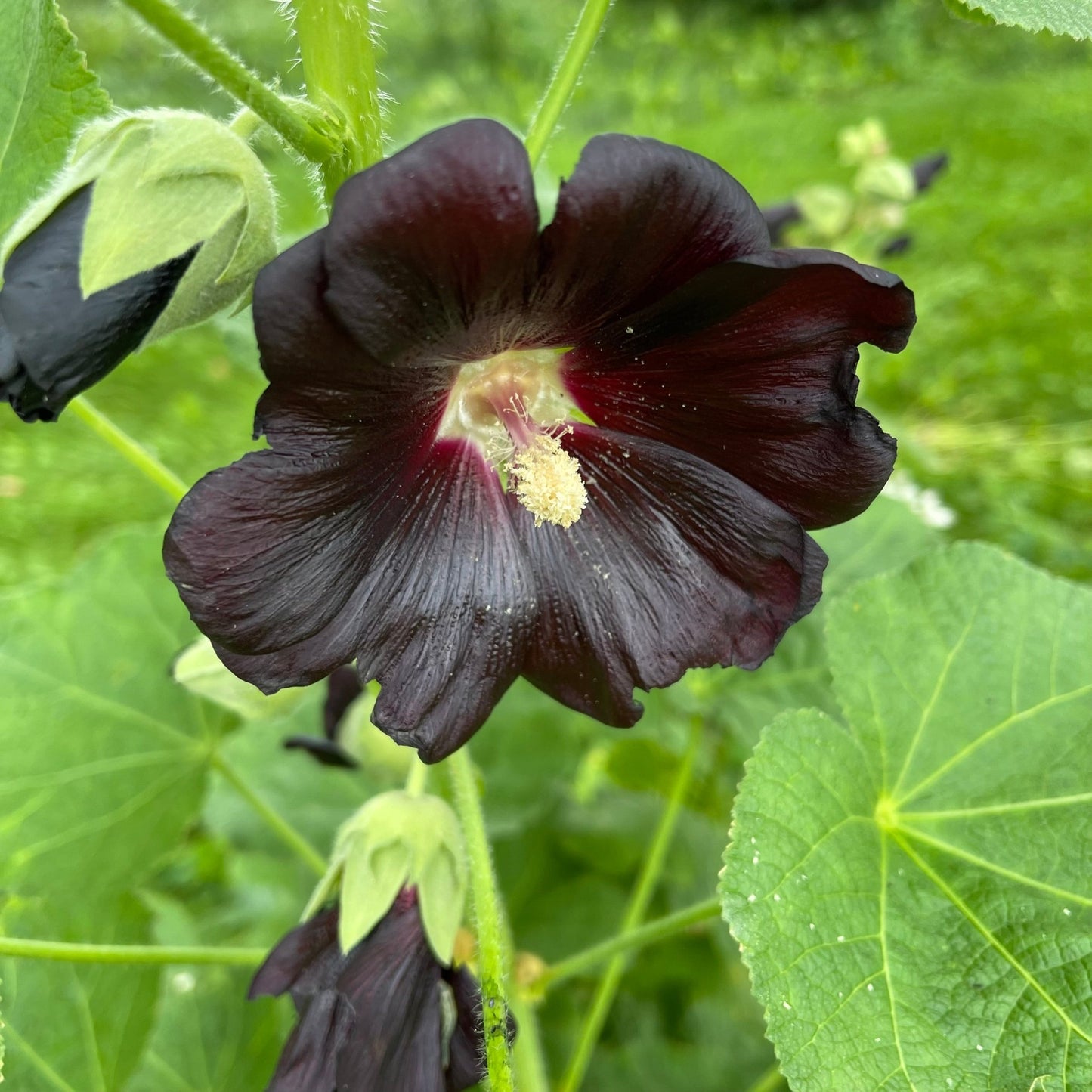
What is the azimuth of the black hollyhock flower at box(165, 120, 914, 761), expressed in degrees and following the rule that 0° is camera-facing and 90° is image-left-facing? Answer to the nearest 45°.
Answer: approximately 0°
